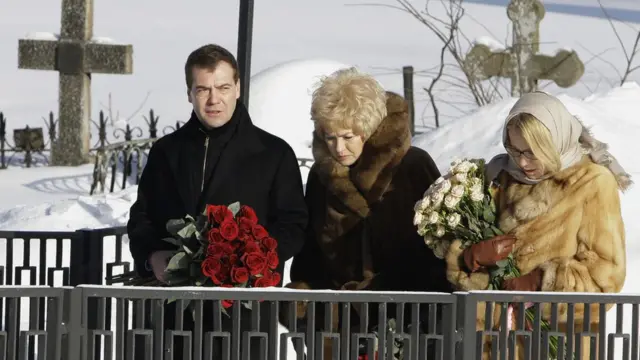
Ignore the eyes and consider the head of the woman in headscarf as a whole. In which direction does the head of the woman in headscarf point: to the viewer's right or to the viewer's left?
to the viewer's left

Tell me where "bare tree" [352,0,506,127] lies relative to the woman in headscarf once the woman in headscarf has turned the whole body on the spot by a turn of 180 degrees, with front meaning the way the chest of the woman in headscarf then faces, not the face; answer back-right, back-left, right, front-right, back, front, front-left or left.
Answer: front-left

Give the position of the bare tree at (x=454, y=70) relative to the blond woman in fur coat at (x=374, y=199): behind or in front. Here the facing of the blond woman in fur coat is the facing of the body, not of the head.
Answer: behind

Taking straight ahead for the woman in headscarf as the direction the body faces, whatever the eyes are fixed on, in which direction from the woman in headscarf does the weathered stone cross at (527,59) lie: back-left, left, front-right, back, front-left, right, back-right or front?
back-right

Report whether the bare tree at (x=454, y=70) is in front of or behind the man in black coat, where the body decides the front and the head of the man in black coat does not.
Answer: behind

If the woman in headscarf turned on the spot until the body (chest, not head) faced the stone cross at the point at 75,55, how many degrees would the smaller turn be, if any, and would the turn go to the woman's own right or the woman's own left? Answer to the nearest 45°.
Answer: approximately 90° to the woman's own right

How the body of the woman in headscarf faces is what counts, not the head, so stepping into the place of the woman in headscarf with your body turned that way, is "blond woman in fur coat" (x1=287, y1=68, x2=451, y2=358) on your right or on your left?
on your right

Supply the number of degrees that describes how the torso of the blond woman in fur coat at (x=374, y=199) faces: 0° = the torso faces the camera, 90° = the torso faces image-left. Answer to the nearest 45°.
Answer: approximately 45°

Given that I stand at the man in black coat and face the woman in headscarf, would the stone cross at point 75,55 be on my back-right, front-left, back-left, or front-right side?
back-left

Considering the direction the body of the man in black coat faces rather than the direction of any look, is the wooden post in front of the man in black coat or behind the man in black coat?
behind
